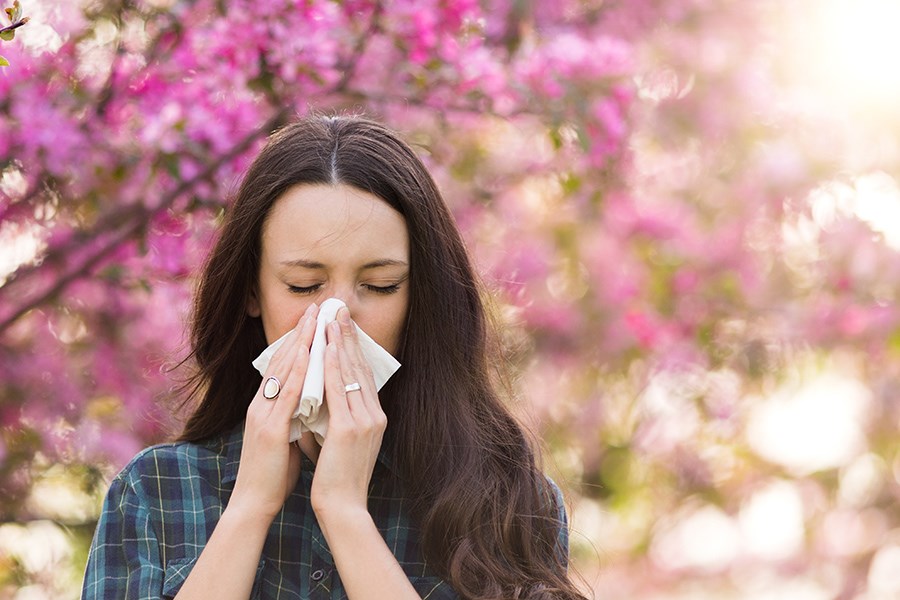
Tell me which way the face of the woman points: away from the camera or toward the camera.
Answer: toward the camera

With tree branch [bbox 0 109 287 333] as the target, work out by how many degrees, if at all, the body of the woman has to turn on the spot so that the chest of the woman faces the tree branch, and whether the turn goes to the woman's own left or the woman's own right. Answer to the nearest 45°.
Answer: approximately 135° to the woman's own right

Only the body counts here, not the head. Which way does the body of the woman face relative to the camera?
toward the camera
